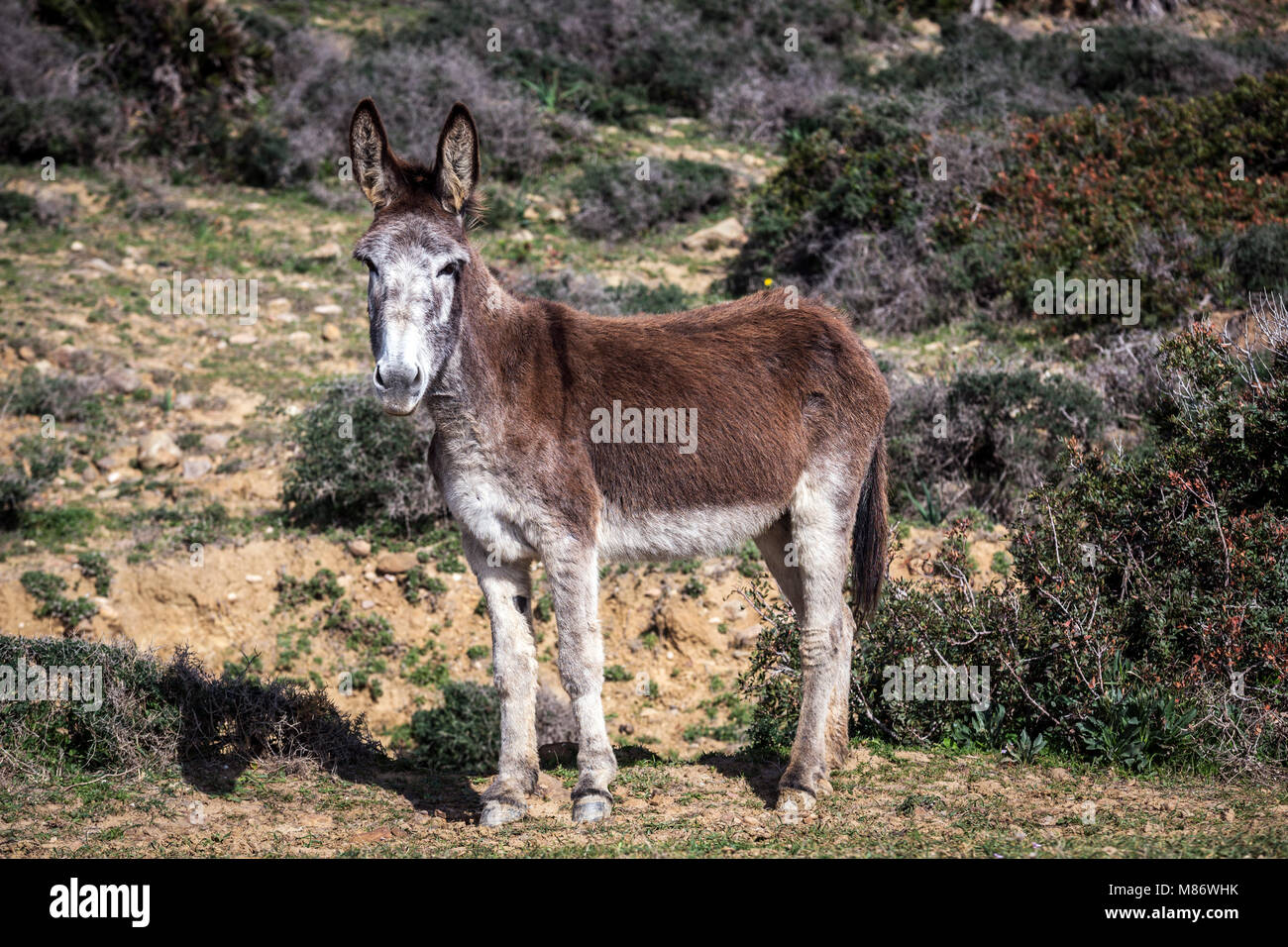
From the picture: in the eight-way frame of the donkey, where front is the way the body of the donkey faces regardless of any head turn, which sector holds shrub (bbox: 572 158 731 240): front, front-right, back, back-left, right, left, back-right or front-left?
back-right

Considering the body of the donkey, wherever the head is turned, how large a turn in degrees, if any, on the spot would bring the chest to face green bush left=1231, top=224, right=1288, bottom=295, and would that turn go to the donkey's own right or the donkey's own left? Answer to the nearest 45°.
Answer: approximately 180°

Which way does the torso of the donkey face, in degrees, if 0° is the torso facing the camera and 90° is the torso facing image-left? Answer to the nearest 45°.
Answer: approximately 45°

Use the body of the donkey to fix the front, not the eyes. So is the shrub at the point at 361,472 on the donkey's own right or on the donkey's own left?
on the donkey's own right

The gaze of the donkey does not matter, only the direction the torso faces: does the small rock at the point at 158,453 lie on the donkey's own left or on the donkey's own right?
on the donkey's own right

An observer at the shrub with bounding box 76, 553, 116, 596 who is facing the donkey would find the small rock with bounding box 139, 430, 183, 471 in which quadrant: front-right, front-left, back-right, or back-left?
back-left

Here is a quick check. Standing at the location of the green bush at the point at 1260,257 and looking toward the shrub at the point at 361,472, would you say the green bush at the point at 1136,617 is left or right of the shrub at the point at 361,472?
left
